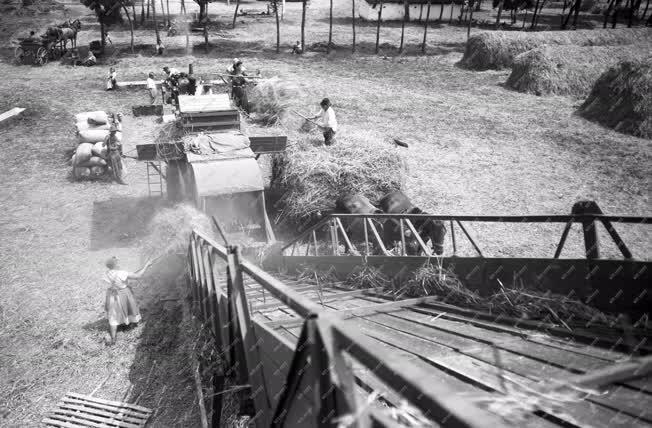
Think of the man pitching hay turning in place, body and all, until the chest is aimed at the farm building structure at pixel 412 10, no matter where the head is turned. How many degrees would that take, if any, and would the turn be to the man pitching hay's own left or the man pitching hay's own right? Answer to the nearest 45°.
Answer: approximately 90° to the man pitching hay's own right

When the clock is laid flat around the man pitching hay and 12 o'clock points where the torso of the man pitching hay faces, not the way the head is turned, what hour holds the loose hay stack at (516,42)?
The loose hay stack is roughly at 4 o'clock from the man pitching hay.

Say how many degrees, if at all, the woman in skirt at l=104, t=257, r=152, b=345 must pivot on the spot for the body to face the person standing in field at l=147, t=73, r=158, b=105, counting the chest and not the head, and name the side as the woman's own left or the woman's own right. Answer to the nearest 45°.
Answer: approximately 45° to the woman's own left

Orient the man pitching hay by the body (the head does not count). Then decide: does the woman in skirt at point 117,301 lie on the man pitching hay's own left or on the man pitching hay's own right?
on the man pitching hay's own left

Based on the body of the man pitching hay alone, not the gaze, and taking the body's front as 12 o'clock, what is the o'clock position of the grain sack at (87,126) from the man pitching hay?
The grain sack is roughly at 1 o'clock from the man pitching hay.

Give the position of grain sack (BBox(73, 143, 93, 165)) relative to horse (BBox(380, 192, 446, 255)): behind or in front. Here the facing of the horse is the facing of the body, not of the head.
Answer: behind

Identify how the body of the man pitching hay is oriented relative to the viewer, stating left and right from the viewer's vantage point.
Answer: facing to the left of the viewer

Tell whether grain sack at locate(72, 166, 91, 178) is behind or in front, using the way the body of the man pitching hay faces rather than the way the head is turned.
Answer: in front

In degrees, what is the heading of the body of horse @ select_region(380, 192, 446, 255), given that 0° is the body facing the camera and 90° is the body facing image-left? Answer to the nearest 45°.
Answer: approximately 315°

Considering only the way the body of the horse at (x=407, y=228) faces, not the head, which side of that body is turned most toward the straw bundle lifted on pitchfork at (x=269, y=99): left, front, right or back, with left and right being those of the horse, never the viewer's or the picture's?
back

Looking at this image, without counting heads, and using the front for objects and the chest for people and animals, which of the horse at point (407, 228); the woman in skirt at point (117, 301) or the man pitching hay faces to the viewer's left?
the man pitching hay

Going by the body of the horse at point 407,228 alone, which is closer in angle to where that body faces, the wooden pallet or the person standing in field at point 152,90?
the wooden pallet

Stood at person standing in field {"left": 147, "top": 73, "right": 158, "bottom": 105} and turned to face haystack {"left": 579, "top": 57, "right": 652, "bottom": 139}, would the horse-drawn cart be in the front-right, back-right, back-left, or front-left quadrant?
back-left

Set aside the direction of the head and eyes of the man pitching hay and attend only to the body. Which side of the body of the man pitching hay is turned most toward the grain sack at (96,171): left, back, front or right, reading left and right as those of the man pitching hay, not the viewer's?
front

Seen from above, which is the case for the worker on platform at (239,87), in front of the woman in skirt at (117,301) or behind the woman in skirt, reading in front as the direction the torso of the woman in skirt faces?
in front

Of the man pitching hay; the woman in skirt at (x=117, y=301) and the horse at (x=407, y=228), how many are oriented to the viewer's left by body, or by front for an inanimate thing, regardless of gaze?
1
